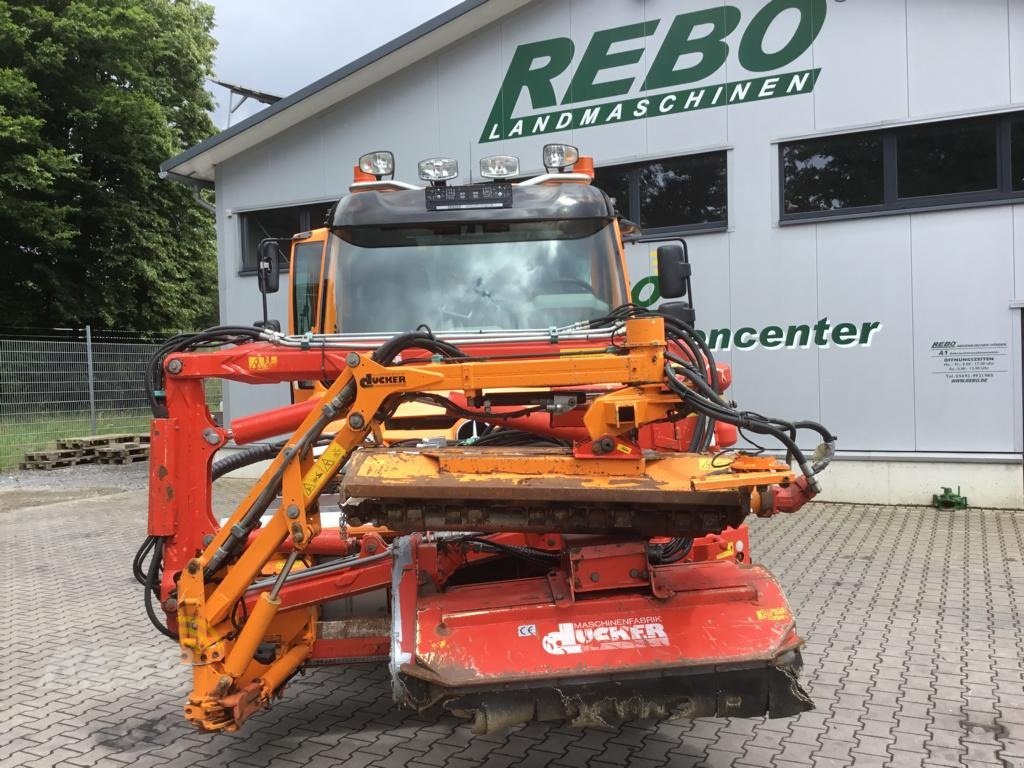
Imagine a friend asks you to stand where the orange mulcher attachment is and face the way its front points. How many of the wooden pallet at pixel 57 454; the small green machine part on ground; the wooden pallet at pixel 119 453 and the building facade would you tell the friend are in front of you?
0

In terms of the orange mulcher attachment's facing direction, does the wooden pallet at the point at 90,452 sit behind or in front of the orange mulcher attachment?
behind

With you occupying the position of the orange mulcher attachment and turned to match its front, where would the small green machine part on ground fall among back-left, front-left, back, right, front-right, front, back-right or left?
back-left

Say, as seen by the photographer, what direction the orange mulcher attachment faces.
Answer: facing the viewer

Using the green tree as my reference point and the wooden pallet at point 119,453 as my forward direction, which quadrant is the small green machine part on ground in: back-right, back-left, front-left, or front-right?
front-left

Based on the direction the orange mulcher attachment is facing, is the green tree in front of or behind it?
behind

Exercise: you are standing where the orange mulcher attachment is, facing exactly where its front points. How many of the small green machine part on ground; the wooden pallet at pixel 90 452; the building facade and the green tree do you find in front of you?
0

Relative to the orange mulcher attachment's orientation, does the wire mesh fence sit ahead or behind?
behind

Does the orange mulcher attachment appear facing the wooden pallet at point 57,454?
no

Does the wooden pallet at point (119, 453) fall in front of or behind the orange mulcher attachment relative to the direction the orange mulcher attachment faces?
behind

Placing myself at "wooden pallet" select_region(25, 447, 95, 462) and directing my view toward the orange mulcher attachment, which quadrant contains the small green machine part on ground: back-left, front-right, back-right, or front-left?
front-left
